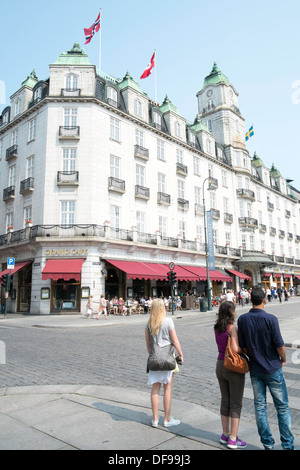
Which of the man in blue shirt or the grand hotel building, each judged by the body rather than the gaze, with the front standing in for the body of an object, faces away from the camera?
the man in blue shirt

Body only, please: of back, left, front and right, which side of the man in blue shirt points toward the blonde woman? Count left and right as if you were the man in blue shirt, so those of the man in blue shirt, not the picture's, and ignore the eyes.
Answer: left

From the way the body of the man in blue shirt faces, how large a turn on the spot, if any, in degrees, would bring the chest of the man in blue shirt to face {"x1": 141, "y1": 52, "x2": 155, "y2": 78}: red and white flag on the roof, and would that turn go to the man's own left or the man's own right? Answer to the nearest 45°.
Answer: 0° — they already face it

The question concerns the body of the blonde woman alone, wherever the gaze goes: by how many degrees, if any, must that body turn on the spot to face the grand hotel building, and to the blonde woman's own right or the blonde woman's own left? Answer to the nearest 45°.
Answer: approximately 45° to the blonde woman's own left

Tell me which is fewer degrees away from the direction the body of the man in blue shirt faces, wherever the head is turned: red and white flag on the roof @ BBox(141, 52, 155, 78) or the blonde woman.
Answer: the red and white flag on the roof

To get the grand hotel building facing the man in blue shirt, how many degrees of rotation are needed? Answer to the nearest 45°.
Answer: approximately 45° to its right

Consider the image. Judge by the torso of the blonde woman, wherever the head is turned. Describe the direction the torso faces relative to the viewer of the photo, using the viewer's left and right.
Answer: facing away from the viewer and to the right of the viewer

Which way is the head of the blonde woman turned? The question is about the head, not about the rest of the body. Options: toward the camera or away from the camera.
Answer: away from the camera

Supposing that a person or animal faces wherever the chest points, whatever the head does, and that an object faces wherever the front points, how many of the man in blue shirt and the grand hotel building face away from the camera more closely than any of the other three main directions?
1

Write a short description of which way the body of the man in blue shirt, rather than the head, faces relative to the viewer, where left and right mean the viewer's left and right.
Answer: facing away from the viewer

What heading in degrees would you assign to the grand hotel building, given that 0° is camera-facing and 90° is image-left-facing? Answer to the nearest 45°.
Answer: approximately 315°
